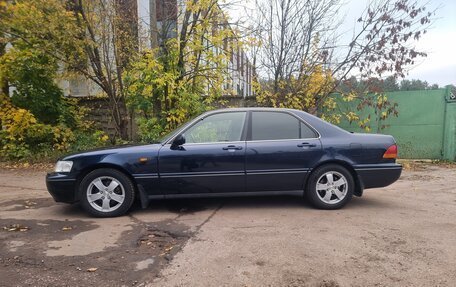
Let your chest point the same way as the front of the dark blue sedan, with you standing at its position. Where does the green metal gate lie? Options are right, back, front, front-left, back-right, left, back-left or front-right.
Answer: back-right

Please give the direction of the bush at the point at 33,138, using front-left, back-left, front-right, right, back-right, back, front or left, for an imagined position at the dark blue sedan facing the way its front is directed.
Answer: front-right

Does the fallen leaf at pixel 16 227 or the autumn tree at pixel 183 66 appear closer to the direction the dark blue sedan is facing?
the fallen leaf

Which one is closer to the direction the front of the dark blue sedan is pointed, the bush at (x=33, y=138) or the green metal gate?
the bush

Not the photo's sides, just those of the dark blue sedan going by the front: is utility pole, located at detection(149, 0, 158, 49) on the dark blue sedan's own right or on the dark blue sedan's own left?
on the dark blue sedan's own right

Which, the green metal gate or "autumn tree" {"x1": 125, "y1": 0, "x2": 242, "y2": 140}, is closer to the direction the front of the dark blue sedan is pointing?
the autumn tree

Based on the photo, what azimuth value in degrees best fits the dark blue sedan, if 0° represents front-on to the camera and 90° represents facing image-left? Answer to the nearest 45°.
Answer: approximately 90°

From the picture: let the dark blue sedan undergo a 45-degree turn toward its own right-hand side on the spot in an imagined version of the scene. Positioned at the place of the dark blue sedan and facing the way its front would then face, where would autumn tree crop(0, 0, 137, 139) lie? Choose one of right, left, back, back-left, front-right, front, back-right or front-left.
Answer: front

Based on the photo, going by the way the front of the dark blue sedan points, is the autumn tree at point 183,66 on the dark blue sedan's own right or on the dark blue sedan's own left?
on the dark blue sedan's own right

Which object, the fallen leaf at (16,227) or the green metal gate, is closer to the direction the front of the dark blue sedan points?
the fallen leaf

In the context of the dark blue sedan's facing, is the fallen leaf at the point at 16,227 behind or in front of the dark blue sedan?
in front
